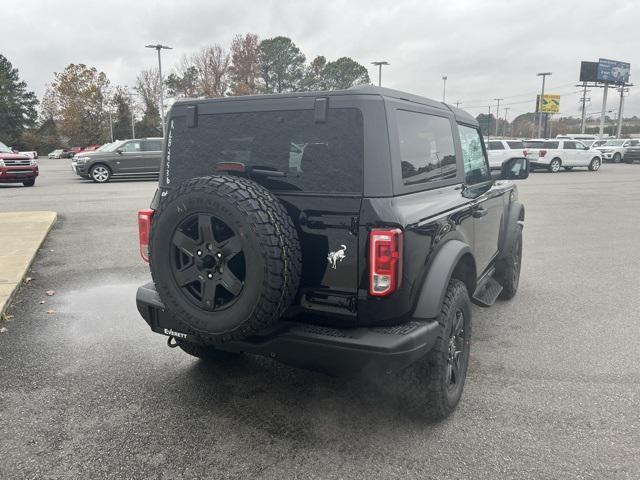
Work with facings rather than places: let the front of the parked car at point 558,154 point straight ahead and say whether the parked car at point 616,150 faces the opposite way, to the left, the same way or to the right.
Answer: the opposite way

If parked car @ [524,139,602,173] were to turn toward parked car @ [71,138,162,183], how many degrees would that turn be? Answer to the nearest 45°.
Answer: approximately 180°

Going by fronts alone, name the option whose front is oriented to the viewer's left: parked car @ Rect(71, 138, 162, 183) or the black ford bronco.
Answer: the parked car

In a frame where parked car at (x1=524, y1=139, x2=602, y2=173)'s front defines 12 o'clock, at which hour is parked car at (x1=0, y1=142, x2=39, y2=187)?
parked car at (x1=0, y1=142, x2=39, y2=187) is roughly at 6 o'clock from parked car at (x1=524, y1=139, x2=602, y2=173).

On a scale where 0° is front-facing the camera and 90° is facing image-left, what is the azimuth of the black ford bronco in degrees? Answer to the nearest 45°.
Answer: approximately 225°

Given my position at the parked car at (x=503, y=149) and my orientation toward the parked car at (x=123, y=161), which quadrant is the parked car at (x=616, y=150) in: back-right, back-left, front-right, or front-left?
back-right

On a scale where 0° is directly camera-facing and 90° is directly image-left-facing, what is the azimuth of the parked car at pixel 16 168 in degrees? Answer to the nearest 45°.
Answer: approximately 315°

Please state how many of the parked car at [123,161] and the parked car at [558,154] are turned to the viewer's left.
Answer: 1

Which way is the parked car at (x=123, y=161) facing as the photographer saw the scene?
facing to the left of the viewer

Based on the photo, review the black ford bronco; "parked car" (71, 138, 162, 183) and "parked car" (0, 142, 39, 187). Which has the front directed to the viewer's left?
"parked car" (71, 138, 162, 183)

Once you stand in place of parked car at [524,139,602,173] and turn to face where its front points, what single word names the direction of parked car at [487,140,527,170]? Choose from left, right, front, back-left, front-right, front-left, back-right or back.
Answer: back

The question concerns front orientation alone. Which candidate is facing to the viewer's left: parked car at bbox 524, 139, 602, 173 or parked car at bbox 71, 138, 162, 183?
parked car at bbox 71, 138, 162, 183

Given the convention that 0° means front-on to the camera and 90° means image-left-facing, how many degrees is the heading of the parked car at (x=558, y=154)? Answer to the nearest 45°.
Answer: approximately 225°

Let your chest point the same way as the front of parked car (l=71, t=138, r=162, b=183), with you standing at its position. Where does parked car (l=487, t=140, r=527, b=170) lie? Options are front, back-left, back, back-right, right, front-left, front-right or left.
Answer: back

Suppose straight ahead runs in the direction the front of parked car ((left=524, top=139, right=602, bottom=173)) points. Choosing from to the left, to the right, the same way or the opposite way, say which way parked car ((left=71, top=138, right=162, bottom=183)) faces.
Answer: the opposite way
